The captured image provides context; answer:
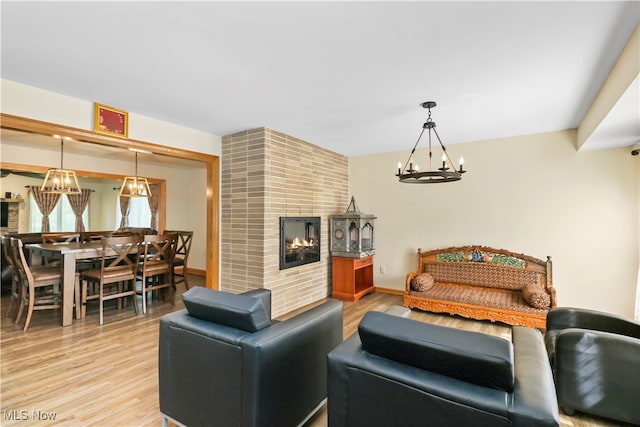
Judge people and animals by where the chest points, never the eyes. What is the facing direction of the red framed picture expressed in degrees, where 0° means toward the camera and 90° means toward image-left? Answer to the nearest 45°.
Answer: approximately 315°

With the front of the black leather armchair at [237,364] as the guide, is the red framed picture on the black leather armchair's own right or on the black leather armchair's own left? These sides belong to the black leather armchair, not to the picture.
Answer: on the black leather armchair's own left

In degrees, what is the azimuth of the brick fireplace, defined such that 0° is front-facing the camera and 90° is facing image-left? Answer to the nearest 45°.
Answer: approximately 315°

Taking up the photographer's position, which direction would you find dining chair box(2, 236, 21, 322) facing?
facing to the right of the viewer

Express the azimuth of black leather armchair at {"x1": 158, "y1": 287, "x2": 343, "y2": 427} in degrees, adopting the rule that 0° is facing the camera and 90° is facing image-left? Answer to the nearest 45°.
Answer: approximately 225°
